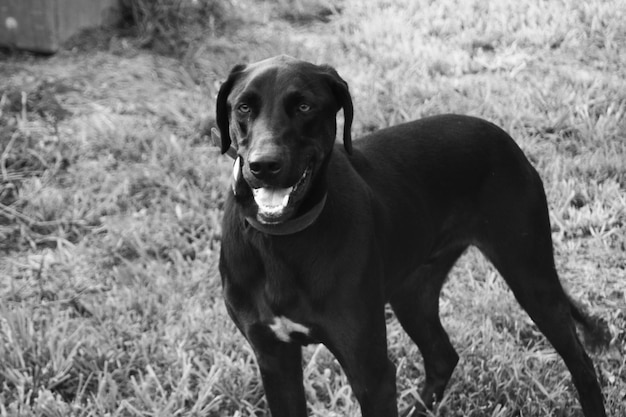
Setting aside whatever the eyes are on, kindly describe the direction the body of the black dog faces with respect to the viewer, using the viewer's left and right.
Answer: facing the viewer and to the left of the viewer

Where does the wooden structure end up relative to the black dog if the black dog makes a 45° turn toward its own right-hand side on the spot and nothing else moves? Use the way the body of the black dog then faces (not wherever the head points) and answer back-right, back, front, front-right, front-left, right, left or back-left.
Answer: front-right
